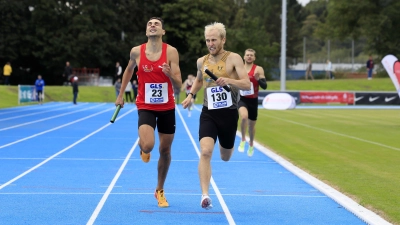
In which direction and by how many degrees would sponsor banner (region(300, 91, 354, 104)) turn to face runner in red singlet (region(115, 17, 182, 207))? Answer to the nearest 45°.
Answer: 0° — it already faces them

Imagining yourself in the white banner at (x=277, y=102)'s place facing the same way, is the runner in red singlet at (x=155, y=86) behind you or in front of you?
in front

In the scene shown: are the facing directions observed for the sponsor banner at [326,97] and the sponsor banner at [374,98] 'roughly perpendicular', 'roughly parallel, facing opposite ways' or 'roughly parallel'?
roughly parallel

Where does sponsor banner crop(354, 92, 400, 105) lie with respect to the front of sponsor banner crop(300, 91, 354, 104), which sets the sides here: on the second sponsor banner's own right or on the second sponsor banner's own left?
on the second sponsor banner's own left

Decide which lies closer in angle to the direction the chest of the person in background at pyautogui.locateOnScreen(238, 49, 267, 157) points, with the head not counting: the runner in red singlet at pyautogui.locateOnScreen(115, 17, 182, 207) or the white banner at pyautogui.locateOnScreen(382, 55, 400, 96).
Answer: the runner in red singlet

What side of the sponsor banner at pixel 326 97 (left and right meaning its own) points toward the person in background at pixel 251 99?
front

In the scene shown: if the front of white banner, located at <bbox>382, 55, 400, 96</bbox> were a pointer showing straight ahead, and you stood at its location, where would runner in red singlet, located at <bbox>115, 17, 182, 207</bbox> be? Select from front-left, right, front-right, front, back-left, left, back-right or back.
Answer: front

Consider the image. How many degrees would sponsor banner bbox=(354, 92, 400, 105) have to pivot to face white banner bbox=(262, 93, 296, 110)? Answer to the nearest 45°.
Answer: approximately 45° to its right

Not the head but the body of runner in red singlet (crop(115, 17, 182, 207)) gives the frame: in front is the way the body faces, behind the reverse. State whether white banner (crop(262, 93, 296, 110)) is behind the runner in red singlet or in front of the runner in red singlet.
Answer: behind

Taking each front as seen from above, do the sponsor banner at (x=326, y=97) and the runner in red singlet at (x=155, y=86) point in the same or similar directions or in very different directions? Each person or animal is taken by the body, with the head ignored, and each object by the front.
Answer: same or similar directions

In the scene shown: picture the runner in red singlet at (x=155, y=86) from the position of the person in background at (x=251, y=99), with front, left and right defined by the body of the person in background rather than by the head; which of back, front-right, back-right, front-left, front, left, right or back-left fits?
front

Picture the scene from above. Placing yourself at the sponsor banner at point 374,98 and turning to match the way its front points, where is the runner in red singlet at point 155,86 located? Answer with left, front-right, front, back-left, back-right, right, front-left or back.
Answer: front
